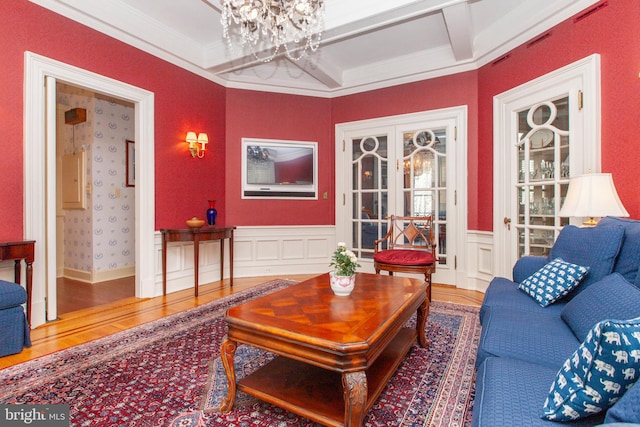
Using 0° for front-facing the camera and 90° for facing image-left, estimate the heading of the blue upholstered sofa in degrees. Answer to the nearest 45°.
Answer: approximately 90°

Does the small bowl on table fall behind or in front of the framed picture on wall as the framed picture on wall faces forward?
in front

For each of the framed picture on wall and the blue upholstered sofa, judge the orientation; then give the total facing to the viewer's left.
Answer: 1

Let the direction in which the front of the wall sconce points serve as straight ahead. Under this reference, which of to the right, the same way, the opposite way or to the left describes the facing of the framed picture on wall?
the same way

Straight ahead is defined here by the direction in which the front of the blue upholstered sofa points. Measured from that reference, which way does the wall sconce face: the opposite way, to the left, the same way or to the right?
the opposite way

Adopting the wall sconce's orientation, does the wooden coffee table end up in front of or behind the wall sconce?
in front

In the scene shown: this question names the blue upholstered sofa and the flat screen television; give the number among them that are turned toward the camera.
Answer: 1

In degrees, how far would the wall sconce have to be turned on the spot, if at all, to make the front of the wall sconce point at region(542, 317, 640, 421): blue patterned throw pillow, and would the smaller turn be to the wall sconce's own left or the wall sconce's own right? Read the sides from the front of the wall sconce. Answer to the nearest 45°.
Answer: approximately 45° to the wall sconce's own right

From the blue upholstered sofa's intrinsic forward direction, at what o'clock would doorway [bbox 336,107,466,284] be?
The doorway is roughly at 2 o'clock from the blue upholstered sofa.

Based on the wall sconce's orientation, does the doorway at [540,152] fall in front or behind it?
in front

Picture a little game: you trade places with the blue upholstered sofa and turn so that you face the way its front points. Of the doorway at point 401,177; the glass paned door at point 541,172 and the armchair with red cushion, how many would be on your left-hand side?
0

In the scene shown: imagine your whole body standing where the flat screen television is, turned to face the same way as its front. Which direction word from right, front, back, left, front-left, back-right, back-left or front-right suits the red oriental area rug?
front

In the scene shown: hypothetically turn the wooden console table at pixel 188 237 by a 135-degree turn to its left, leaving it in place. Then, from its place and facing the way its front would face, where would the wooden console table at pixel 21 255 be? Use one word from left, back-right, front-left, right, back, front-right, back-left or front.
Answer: back-left

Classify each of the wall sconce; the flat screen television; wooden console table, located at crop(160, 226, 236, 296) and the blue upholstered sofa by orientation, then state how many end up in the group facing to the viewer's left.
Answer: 1

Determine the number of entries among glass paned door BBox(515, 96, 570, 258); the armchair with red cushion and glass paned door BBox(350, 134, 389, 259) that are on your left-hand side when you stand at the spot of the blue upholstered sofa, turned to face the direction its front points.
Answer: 0

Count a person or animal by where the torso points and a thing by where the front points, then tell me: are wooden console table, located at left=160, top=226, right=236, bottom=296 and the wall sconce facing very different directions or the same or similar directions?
same or similar directions

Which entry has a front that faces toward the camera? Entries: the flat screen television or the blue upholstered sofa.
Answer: the flat screen television

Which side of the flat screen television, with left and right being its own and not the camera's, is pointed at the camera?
front

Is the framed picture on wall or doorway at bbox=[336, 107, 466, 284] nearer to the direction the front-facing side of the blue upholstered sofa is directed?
the framed picture on wall
